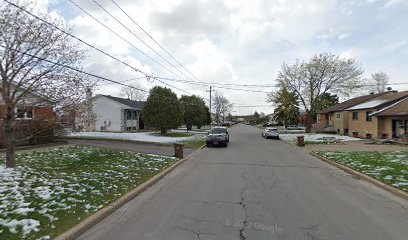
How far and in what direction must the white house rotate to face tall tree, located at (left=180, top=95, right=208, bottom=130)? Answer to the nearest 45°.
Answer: approximately 45° to its left

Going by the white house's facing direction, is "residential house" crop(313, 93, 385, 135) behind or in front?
in front

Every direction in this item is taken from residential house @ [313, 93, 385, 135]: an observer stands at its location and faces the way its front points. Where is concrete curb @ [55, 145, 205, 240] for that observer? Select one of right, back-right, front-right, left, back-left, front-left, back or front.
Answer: front-left

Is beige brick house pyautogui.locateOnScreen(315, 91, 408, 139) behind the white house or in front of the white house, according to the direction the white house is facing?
in front

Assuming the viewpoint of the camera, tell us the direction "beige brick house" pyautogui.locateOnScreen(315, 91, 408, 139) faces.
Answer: facing the viewer and to the left of the viewer

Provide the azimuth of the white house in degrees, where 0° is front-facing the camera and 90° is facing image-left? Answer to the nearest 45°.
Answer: approximately 315°

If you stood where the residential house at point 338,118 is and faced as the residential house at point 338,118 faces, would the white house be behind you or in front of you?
in front

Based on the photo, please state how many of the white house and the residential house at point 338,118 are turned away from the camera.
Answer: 0

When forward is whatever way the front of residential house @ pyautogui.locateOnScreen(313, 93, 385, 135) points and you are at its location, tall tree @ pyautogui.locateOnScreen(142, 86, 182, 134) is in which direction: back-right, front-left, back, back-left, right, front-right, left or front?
front

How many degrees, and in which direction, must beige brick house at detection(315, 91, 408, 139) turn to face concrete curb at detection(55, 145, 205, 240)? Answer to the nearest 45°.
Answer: approximately 45° to its left

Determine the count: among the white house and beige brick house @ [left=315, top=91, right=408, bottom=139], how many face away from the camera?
0
